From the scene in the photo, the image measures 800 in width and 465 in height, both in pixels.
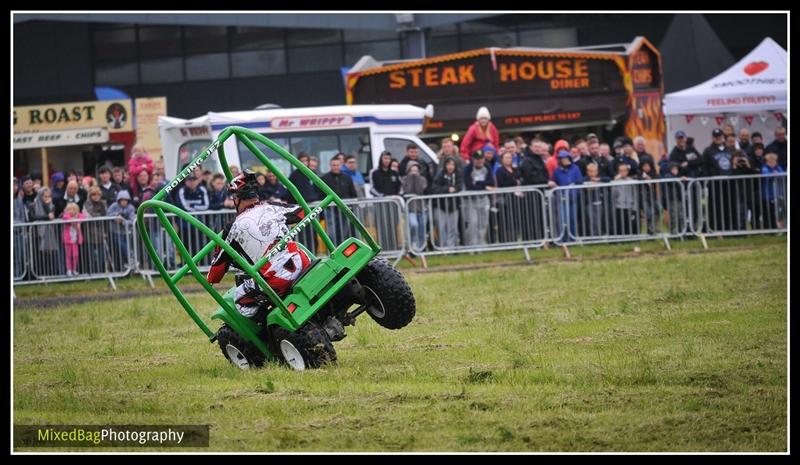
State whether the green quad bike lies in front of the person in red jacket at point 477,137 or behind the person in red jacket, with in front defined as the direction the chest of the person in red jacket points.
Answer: in front

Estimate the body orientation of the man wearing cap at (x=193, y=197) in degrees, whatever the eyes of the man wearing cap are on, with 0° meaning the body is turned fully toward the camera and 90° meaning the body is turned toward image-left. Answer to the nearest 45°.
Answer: approximately 0°

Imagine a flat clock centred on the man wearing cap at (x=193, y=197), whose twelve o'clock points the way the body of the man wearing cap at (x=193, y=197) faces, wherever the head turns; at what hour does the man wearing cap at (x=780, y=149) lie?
the man wearing cap at (x=780, y=149) is roughly at 9 o'clock from the man wearing cap at (x=193, y=197).

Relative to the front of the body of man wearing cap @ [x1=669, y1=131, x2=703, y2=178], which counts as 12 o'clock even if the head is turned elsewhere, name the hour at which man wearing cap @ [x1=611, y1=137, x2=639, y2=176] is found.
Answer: man wearing cap @ [x1=611, y1=137, x2=639, y2=176] is roughly at 2 o'clock from man wearing cap @ [x1=669, y1=131, x2=703, y2=178].
